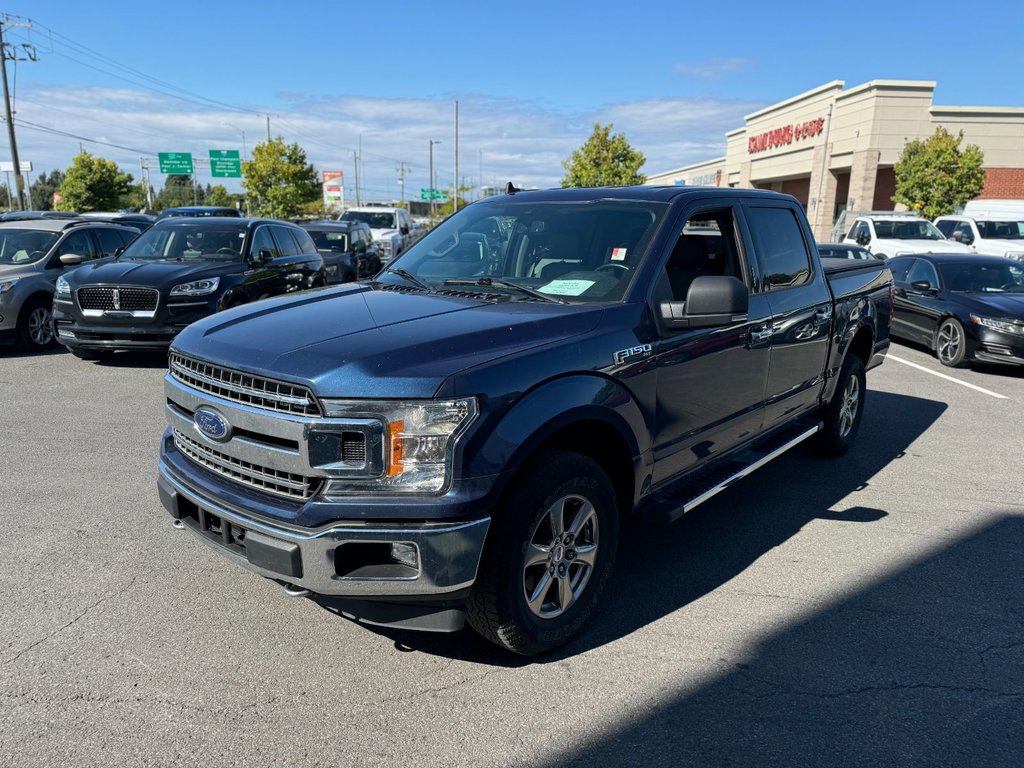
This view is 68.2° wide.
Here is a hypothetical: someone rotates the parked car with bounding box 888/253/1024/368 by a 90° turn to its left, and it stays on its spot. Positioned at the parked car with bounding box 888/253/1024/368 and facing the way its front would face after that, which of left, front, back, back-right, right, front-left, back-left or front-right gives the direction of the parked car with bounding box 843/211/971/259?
front-left

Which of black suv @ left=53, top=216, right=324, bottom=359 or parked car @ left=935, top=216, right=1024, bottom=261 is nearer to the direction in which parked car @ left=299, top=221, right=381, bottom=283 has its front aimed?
the black suv

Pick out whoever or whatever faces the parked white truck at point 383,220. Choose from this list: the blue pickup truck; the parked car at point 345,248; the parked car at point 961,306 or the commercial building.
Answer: the commercial building

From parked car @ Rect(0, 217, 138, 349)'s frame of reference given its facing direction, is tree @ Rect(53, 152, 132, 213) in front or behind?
behind

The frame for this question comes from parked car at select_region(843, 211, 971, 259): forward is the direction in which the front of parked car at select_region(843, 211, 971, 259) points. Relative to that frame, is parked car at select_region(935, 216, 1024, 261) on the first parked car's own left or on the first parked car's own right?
on the first parked car's own left

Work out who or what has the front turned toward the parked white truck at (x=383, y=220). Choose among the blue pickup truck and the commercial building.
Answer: the commercial building

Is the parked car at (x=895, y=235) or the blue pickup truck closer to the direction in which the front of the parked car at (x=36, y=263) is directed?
the blue pickup truck

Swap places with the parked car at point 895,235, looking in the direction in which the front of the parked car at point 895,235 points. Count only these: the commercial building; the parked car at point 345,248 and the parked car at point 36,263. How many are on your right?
2

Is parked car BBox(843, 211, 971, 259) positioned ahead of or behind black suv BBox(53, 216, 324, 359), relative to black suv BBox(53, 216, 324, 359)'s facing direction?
behind

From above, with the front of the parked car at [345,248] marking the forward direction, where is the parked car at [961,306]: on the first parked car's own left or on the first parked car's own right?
on the first parked car's own left

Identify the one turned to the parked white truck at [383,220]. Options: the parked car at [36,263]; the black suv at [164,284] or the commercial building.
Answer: the commercial building

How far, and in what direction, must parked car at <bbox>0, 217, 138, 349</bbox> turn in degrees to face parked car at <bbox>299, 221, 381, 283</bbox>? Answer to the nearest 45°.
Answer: approximately 180°

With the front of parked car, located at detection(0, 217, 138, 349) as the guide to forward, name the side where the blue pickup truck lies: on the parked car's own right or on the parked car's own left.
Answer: on the parked car's own left

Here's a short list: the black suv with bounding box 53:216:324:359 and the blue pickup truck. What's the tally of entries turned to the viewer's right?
0

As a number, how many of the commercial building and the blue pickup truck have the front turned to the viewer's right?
0

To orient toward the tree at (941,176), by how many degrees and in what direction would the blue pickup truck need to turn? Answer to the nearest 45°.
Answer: approximately 180°
